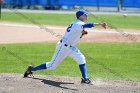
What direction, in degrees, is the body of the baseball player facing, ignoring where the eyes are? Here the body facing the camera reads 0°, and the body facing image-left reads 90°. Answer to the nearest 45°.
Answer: approximately 270°
